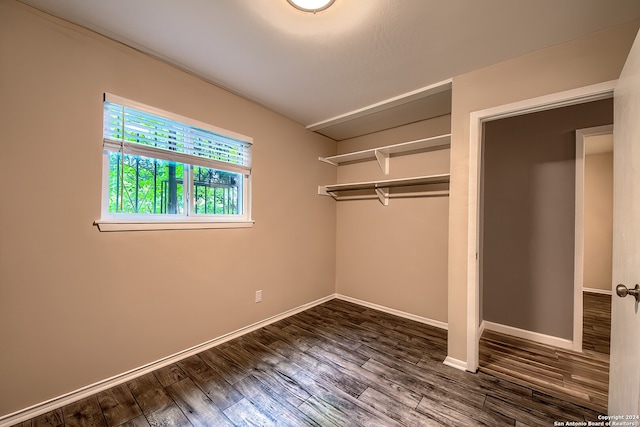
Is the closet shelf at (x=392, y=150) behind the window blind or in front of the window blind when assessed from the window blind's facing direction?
in front

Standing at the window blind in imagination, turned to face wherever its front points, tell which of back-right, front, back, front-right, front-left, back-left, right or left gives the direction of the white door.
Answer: front

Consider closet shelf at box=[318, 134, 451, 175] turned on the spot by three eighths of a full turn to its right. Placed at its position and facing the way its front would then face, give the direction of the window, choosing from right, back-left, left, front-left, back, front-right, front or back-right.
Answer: back-left

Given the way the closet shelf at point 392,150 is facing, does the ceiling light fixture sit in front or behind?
in front

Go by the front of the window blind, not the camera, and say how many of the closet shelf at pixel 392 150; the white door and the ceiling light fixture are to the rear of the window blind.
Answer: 0

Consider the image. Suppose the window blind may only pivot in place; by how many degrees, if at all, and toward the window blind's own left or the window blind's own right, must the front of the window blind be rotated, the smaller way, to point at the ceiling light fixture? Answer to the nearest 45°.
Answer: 0° — it already faces it

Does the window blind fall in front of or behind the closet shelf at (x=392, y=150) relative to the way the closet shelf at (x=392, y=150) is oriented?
in front

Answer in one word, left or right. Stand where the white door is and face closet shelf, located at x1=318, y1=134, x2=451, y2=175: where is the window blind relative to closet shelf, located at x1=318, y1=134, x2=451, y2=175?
left

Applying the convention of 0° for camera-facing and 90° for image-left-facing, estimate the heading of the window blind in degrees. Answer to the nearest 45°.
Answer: approximately 315°

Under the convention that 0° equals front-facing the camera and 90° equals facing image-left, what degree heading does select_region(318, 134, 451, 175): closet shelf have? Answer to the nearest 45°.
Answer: approximately 45°

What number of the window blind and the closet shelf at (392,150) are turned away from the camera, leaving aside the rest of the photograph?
0

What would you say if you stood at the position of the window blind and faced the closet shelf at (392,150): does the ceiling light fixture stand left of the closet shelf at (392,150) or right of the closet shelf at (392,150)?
right
